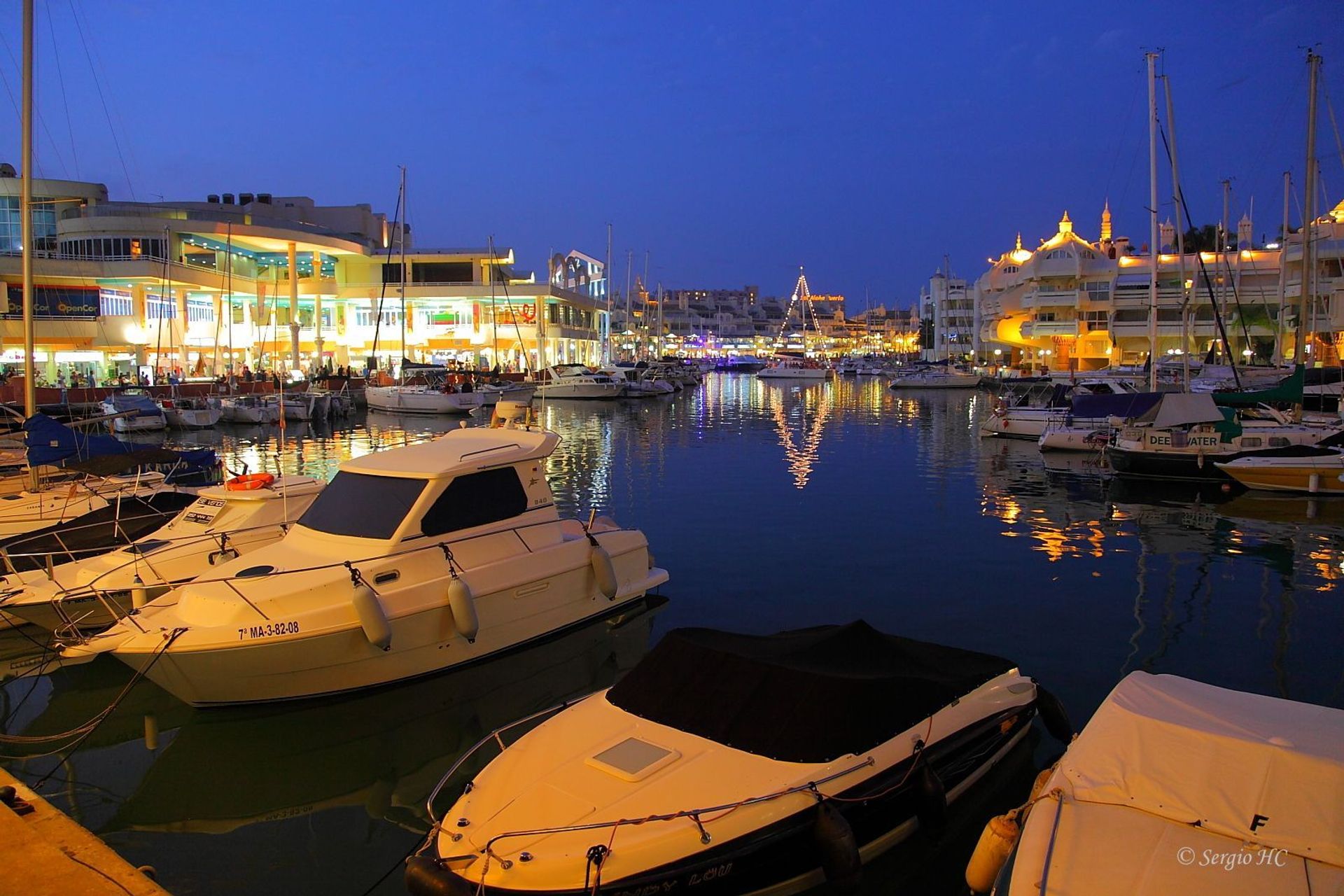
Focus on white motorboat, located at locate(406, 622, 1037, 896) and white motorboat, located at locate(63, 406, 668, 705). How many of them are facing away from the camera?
0

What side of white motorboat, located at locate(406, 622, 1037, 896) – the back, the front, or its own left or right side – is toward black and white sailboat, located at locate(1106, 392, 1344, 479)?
back

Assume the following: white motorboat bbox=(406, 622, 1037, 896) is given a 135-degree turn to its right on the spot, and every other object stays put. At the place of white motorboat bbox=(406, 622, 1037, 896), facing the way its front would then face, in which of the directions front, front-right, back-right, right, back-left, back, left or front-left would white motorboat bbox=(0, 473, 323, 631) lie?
front-left

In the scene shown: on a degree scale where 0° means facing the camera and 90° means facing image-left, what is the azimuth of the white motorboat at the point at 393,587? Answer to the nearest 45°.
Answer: approximately 45°

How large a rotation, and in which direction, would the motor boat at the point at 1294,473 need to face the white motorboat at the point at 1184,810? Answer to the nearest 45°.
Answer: approximately 90° to its left

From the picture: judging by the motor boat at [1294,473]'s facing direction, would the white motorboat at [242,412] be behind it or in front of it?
in front

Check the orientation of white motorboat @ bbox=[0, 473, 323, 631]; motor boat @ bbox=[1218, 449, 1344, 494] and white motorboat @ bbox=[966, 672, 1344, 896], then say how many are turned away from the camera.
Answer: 0

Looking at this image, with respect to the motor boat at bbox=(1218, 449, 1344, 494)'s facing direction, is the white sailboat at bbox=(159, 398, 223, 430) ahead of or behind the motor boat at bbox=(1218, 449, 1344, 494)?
ahead

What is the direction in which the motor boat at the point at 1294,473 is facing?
to the viewer's left

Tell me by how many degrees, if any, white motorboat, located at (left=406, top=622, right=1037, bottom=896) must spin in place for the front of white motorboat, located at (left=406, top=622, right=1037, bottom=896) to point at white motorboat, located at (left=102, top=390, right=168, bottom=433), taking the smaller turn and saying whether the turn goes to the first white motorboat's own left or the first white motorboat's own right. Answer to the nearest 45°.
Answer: approximately 90° to the first white motorboat's own right

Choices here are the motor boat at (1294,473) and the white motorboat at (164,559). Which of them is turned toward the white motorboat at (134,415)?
the motor boat

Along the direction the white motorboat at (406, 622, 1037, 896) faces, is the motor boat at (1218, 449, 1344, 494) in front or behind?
behind

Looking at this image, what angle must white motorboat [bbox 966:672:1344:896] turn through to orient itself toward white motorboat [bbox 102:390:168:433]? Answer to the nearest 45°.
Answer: approximately 90° to its right

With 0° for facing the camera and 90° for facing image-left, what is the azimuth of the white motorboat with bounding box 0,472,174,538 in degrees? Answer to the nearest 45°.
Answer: approximately 45°

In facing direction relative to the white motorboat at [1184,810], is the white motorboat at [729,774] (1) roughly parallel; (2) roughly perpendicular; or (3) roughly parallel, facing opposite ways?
roughly parallel
